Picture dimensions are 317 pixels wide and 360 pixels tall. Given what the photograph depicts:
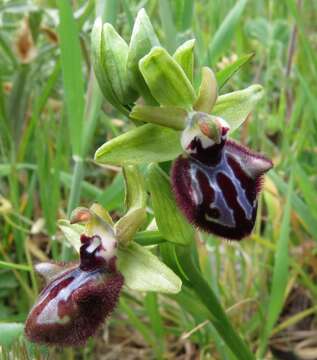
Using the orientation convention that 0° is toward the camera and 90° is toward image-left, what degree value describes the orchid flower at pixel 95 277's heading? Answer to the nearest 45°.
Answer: approximately 45°
